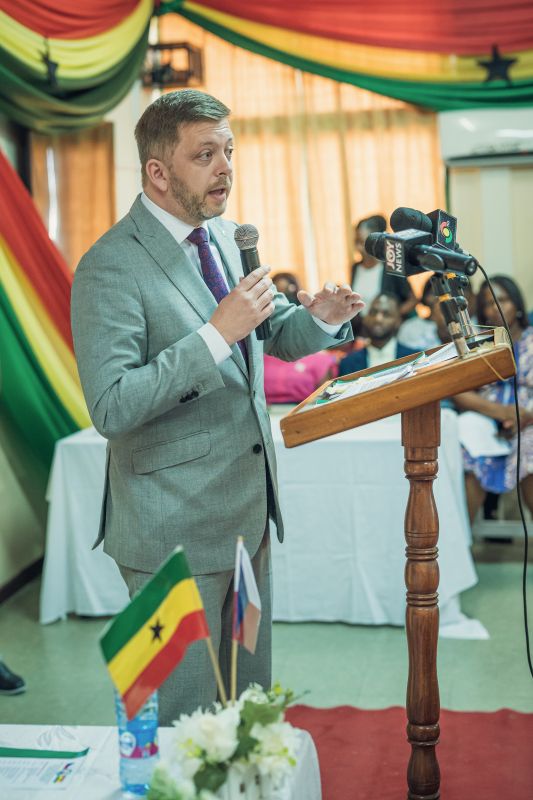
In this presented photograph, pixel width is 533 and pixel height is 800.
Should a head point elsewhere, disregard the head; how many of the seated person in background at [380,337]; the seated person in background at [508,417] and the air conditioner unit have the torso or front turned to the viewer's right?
0

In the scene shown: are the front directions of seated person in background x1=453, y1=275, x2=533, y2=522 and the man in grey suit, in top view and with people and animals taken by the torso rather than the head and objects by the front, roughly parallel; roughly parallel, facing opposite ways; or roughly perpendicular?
roughly perpendicular

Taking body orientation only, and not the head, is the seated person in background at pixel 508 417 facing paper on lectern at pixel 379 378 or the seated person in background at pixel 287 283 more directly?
the paper on lectern

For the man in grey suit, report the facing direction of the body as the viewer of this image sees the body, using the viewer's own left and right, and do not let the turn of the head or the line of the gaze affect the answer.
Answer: facing the viewer and to the right of the viewer

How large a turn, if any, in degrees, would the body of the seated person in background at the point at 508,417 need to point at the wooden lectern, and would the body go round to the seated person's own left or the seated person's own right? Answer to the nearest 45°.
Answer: approximately 45° to the seated person's own left

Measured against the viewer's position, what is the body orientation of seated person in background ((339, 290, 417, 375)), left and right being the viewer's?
facing the viewer

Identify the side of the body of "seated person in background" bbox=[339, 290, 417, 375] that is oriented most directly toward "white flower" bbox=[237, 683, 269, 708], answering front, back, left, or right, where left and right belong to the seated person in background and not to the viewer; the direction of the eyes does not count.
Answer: front

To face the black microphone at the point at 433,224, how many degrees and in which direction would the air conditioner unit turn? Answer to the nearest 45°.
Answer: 0° — it already faces it

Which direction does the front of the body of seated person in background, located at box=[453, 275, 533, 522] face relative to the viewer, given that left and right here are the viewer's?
facing the viewer and to the left of the viewer

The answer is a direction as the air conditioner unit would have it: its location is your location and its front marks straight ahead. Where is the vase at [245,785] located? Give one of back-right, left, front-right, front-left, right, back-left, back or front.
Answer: front

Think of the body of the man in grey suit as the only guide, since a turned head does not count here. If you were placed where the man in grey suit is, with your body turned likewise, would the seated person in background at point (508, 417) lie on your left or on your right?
on your left

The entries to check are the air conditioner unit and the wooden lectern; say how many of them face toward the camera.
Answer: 1

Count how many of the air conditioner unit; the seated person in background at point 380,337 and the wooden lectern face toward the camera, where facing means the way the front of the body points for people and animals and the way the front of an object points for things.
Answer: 2

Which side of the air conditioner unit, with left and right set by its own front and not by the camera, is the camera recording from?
front
